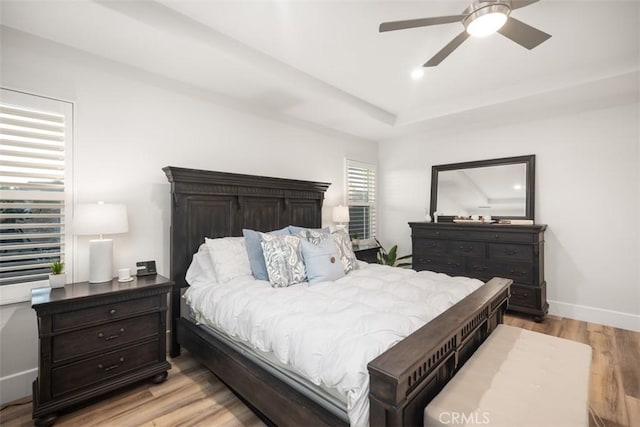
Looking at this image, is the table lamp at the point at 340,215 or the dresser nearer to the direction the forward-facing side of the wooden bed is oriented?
the dresser

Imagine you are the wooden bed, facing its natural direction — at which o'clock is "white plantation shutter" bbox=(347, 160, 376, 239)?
The white plantation shutter is roughly at 8 o'clock from the wooden bed.

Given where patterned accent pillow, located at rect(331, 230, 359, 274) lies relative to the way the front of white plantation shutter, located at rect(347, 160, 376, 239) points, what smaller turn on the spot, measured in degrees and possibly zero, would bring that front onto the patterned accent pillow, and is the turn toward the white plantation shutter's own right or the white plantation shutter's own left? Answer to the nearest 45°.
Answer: approximately 45° to the white plantation shutter's own right

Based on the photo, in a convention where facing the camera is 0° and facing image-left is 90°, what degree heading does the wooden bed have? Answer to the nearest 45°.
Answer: approximately 315°

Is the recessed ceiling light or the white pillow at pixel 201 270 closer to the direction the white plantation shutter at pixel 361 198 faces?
the recessed ceiling light

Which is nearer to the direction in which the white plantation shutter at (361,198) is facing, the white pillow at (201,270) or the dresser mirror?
the dresser mirror

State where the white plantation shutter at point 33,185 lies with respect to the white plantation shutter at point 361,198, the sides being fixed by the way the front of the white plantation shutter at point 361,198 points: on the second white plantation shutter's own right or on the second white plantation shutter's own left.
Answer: on the second white plantation shutter's own right

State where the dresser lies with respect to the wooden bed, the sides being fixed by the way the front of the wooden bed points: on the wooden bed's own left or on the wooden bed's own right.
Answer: on the wooden bed's own left

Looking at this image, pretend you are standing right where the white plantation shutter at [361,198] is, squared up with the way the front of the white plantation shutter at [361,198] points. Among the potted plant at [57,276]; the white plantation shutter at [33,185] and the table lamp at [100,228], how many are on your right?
3

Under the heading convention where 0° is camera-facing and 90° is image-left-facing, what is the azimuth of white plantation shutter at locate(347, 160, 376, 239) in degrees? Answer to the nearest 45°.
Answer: approximately 315°
